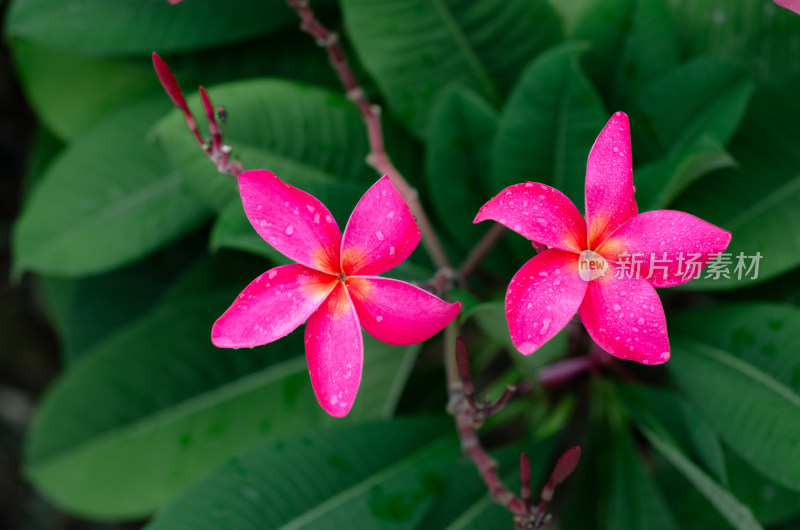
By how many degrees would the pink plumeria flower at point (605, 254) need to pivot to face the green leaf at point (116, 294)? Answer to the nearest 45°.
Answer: approximately 135° to its right

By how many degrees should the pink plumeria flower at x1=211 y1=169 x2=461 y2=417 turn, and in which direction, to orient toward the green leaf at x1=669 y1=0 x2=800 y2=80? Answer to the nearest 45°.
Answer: approximately 135° to its left

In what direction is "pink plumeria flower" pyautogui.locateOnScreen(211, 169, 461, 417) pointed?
toward the camera

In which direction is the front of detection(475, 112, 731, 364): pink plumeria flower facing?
toward the camera

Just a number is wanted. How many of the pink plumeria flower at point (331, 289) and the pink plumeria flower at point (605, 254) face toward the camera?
2

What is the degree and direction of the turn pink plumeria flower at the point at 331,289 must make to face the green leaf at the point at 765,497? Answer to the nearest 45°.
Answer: approximately 135° to its left

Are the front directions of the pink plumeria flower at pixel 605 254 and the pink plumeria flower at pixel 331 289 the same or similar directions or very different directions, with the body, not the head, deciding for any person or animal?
same or similar directions
